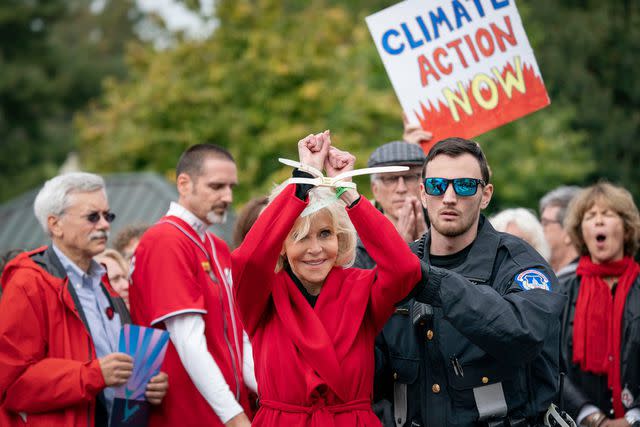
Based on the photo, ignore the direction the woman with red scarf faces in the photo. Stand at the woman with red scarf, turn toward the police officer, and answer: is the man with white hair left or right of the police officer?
right

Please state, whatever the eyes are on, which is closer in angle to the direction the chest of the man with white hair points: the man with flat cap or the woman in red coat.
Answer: the woman in red coat

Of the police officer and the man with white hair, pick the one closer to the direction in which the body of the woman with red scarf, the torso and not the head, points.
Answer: the police officer

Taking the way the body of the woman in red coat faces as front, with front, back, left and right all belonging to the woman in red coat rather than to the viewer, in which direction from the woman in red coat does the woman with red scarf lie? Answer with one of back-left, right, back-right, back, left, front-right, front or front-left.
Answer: back-left

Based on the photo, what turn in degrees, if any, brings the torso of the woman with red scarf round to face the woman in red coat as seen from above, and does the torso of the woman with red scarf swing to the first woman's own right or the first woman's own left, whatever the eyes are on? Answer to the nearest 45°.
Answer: approximately 45° to the first woman's own right

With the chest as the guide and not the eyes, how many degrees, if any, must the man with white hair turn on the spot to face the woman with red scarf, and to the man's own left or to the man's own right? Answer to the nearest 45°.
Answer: approximately 45° to the man's own left

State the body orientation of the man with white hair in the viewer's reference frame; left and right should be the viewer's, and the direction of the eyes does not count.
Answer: facing the viewer and to the right of the viewer
